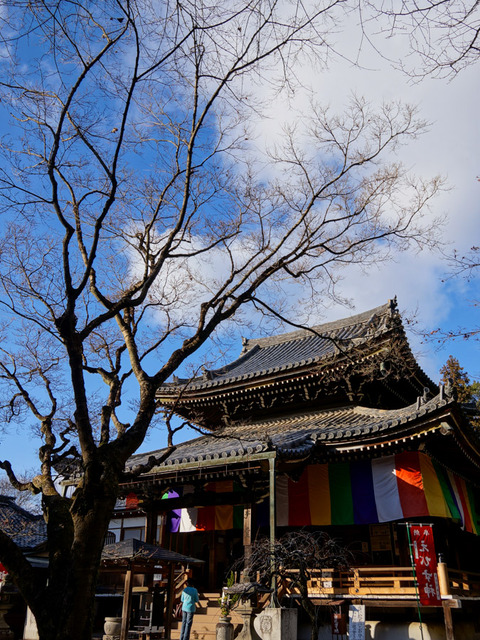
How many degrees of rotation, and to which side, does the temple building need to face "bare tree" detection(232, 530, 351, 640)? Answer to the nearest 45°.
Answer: approximately 45° to its left

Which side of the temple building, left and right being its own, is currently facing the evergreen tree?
back

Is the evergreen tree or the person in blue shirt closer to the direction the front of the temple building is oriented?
the person in blue shirt

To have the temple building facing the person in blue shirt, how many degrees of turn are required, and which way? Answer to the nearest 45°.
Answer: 0° — it already faces them
